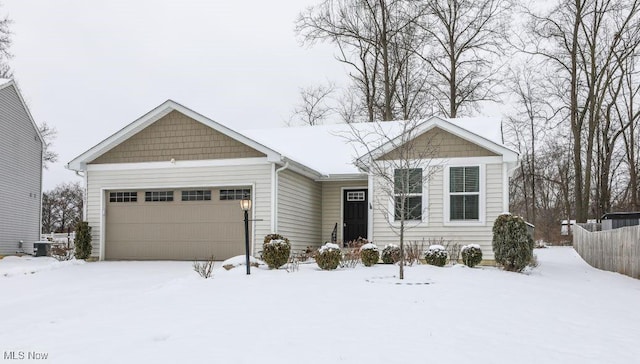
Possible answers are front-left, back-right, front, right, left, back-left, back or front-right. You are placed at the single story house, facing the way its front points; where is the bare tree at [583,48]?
back-left

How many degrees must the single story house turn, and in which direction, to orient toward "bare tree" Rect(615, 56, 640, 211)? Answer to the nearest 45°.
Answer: approximately 135° to its left

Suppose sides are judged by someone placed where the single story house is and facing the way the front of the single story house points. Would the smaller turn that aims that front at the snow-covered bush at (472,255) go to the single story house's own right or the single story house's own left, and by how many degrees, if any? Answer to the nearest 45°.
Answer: approximately 45° to the single story house's own left

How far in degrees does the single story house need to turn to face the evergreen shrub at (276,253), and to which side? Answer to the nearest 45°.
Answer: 0° — it already faces it

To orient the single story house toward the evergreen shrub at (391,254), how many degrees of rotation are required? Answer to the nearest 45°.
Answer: approximately 45° to its left

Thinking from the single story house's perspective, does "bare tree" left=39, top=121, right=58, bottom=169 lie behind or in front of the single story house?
behind

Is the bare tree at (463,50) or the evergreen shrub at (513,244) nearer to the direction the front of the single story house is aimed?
the evergreen shrub

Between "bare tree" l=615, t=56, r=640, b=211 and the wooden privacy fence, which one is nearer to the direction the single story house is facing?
the wooden privacy fence

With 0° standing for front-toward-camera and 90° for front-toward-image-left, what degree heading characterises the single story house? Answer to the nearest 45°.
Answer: approximately 0°

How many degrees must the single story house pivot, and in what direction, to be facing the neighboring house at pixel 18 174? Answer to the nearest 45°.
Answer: approximately 135° to its right

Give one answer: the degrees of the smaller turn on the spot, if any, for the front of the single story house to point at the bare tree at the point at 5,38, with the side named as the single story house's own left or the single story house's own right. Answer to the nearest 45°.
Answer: approximately 135° to the single story house's own right

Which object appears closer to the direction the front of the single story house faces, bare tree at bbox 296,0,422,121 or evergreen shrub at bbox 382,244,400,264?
the evergreen shrub

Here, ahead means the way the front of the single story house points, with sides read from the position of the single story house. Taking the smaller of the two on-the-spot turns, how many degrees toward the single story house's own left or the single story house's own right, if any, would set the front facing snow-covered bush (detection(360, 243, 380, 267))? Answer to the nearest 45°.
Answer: approximately 45° to the single story house's own left

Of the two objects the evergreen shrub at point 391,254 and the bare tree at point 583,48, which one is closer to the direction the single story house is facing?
the evergreen shrub

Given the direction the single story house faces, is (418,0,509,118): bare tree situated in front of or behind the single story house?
behind
